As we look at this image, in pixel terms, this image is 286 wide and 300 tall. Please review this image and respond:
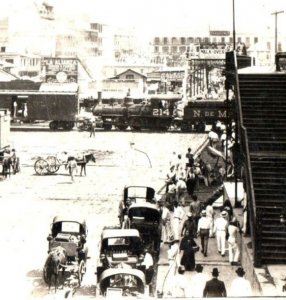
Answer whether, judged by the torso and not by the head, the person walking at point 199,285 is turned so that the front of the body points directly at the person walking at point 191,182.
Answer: yes

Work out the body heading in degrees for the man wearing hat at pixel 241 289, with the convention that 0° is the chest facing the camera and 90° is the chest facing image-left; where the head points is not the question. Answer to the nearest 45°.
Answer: approximately 180°

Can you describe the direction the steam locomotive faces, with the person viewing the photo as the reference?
facing to the left of the viewer

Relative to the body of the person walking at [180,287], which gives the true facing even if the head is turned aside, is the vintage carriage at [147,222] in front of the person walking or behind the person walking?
in front

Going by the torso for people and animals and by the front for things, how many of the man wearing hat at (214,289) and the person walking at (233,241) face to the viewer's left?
0

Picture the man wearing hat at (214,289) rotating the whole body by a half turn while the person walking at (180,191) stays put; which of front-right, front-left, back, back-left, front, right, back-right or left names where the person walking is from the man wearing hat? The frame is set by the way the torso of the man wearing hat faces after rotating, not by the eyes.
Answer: back

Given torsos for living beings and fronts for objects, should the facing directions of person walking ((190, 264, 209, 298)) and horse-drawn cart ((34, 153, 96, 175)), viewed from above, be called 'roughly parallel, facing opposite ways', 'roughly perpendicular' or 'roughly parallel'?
roughly perpendicular

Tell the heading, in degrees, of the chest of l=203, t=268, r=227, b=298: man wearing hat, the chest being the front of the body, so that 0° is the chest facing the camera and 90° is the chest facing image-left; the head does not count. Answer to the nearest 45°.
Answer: approximately 180°
